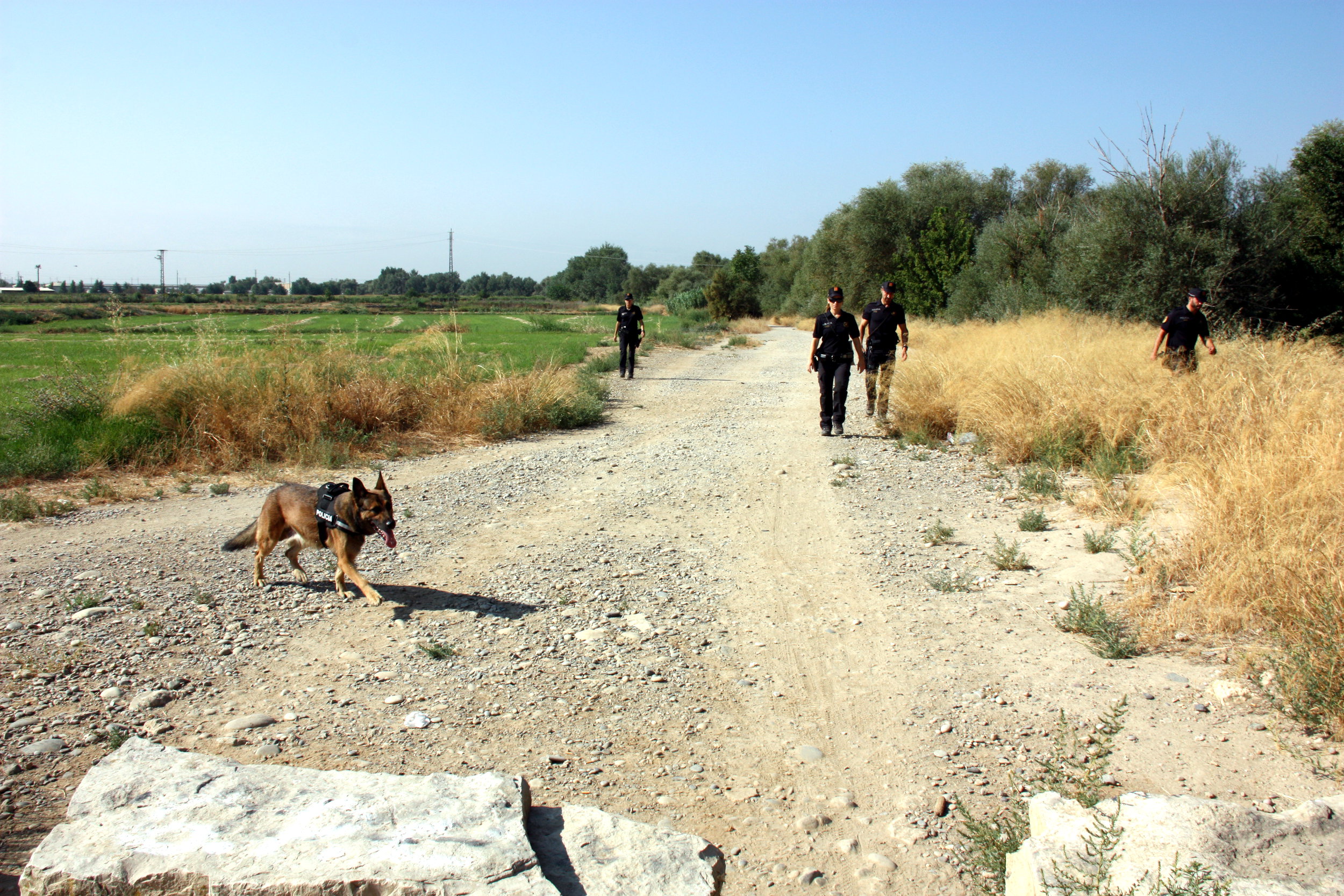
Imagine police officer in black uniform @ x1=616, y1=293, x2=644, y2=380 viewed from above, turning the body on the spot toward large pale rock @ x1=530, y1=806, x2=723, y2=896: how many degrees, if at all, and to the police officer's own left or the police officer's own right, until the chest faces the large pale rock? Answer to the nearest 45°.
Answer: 0° — they already face it

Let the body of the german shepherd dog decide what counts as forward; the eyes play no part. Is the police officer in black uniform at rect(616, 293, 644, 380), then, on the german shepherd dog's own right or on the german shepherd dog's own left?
on the german shepherd dog's own left

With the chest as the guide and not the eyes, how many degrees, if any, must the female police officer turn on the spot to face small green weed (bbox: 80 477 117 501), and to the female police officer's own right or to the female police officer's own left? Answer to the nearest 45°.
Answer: approximately 45° to the female police officer's own right

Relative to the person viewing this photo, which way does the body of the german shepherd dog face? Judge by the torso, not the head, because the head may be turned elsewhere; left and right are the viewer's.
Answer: facing the viewer and to the right of the viewer

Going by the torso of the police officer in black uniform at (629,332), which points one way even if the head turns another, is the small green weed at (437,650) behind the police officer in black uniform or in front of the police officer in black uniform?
in front

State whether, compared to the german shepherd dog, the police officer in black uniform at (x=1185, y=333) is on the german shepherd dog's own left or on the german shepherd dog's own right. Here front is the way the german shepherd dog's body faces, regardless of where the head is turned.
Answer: on the german shepherd dog's own left

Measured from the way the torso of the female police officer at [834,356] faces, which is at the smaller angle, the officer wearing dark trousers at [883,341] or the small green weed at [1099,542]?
the small green weed

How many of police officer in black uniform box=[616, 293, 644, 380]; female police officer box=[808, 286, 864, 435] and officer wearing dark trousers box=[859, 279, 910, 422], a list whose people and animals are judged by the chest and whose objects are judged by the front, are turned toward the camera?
3

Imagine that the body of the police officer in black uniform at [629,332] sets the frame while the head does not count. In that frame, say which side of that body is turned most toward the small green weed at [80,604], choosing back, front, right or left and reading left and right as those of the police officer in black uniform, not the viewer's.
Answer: front

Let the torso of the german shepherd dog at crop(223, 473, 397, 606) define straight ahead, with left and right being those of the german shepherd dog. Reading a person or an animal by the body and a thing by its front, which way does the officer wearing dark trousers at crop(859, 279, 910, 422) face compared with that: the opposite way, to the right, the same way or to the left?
to the right

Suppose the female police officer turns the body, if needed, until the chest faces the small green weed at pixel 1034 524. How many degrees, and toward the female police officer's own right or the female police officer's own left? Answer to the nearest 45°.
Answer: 0° — they already face it

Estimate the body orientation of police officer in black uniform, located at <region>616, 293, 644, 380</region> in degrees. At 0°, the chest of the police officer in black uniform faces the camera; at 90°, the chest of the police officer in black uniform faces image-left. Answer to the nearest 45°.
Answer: approximately 0°

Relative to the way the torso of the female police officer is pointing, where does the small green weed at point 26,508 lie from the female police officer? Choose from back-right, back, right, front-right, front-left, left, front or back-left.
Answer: front-right
